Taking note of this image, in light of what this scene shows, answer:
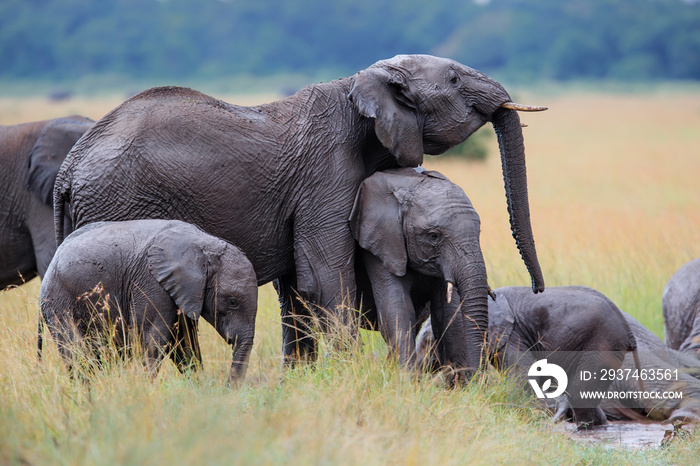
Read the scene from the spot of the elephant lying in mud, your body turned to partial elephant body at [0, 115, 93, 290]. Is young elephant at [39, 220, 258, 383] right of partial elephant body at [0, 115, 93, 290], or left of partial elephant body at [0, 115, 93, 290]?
left

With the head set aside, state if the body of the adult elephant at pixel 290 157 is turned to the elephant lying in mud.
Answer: yes

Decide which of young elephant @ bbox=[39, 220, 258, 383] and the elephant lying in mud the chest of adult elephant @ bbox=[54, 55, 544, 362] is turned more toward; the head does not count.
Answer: the elephant lying in mud

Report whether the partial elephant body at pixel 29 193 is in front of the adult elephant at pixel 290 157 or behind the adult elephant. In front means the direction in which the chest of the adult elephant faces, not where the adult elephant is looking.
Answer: behind

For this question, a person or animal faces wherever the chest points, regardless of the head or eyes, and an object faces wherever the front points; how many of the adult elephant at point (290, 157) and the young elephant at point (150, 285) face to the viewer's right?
2

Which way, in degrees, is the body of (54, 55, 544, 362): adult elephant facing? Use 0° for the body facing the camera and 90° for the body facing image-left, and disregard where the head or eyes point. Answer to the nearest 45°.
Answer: approximately 270°

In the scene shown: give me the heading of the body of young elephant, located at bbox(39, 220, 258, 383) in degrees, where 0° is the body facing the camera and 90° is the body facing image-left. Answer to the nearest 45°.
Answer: approximately 270°

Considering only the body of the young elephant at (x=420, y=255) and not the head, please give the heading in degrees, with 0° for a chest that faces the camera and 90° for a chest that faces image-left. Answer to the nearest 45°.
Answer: approximately 315°

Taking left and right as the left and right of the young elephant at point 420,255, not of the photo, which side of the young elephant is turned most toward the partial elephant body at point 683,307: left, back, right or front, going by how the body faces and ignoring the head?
left

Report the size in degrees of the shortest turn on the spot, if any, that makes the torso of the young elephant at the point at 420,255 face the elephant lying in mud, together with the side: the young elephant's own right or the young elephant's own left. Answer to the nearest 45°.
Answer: approximately 90° to the young elephant's own left
